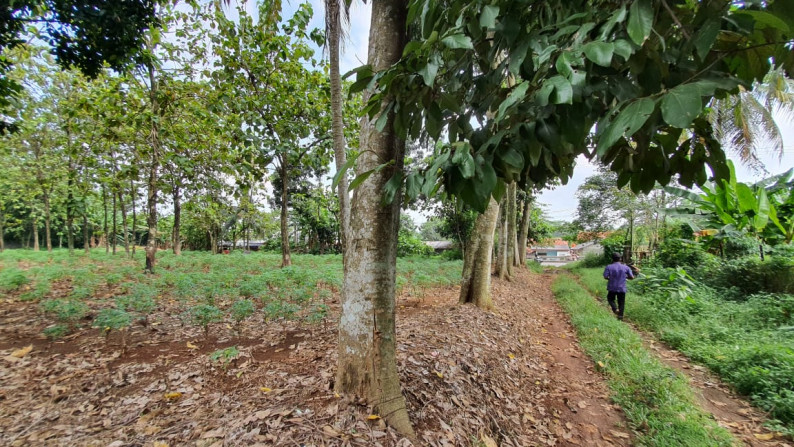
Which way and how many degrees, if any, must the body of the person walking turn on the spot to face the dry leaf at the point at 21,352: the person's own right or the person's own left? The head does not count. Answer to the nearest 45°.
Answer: approximately 135° to the person's own left

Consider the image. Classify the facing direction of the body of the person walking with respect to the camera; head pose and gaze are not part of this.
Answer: away from the camera

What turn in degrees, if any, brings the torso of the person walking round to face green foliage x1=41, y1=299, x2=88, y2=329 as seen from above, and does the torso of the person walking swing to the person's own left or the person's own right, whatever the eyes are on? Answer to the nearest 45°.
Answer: approximately 135° to the person's own left

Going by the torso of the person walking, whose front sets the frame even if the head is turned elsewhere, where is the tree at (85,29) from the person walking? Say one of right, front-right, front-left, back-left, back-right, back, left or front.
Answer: back-left

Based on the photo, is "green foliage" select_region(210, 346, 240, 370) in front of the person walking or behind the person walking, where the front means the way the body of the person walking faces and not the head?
behind

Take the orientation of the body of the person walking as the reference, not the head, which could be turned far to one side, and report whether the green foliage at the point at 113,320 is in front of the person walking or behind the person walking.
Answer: behind

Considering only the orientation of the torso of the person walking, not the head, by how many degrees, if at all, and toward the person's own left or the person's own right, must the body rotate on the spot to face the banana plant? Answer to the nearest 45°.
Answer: approximately 45° to the person's own right

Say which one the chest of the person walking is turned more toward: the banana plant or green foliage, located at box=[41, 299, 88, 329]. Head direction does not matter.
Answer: the banana plant
